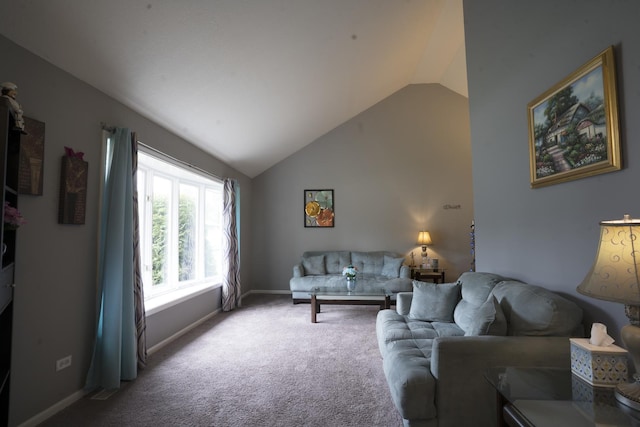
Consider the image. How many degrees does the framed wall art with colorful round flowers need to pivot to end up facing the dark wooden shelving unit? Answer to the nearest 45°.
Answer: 0° — it already faces it

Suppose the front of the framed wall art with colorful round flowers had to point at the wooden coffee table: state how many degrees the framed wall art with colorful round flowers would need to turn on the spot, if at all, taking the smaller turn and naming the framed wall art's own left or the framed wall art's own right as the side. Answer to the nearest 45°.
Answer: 0° — it already faces it

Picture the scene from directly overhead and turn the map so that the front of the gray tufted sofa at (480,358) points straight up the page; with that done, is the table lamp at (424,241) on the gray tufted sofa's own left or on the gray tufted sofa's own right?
on the gray tufted sofa's own right

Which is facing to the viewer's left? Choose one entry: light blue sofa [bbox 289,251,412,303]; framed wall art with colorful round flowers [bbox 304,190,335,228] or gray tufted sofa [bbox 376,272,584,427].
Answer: the gray tufted sofa

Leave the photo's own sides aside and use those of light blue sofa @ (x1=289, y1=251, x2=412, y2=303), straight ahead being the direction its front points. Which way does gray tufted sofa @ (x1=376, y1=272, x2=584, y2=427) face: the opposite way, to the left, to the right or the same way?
to the right

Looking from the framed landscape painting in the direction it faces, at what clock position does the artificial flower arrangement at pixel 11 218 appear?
The artificial flower arrangement is roughly at 12 o'clock from the framed landscape painting.

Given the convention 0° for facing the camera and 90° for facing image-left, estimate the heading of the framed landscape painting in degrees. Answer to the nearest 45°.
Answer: approximately 45°

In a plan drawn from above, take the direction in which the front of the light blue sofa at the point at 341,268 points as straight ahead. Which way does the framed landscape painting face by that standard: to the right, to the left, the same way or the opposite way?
to the right

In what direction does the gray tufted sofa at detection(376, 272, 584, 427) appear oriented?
to the viewer's left

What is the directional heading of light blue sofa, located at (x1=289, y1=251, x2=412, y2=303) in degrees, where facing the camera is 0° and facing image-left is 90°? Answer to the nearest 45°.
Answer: approximately 0°

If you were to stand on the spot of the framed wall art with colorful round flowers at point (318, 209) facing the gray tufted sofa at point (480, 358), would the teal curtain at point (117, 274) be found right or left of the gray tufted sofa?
right
